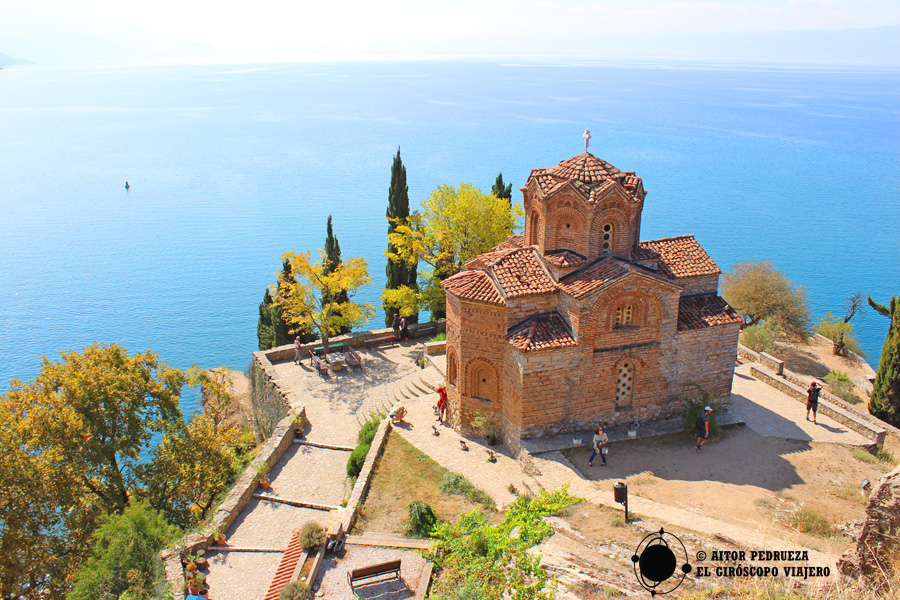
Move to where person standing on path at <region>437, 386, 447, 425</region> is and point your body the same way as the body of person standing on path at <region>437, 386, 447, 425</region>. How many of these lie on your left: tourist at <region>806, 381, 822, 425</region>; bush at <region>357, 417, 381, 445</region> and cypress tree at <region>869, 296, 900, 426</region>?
2

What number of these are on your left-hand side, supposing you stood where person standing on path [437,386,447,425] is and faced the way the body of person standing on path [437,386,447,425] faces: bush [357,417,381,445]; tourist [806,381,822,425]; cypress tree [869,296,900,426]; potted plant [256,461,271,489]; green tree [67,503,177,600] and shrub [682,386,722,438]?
3

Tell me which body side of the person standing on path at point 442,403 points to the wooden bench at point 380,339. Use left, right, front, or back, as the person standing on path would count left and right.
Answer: right

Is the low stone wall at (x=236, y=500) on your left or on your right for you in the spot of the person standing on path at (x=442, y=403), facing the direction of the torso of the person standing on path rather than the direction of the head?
on your right

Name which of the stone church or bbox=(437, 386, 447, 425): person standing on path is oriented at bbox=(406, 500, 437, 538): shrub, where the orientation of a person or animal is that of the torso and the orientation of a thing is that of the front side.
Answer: the person standing on path
